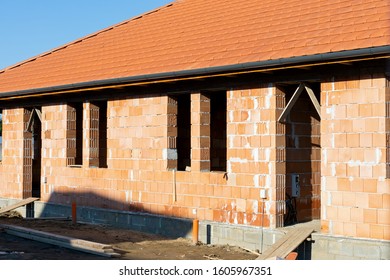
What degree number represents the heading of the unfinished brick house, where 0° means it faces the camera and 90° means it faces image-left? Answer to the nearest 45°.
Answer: approximately 45°
